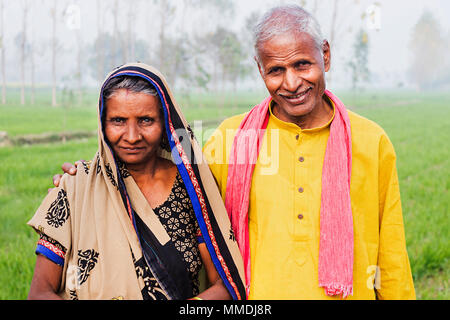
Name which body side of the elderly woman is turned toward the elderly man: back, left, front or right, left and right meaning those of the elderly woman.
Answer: left

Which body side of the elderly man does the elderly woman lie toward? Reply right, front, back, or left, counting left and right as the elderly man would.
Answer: right

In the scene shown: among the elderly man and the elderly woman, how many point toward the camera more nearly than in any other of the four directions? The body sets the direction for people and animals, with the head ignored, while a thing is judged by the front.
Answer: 2

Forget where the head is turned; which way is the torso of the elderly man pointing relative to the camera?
toward the camera

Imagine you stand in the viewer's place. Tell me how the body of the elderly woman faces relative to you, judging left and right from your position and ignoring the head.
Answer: facing the viewer
